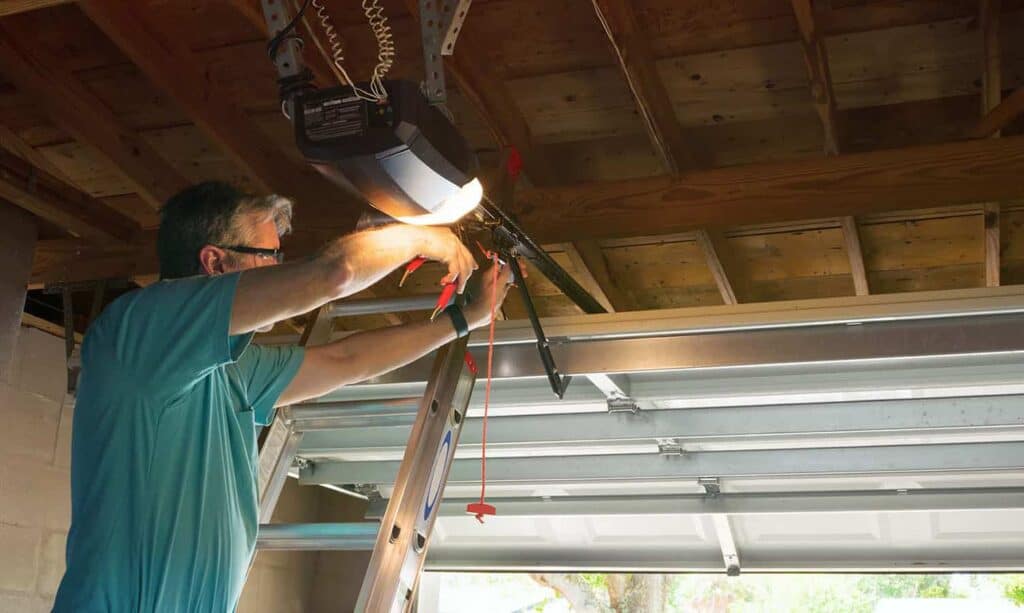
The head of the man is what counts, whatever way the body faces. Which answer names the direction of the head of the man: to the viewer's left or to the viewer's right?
to the viewer's right

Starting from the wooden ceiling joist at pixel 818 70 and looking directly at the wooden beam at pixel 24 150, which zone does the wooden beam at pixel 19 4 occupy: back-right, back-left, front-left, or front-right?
front-left

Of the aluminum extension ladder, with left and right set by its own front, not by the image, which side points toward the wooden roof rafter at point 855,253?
back

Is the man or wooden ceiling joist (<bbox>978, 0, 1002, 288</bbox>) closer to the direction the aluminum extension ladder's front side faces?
the man

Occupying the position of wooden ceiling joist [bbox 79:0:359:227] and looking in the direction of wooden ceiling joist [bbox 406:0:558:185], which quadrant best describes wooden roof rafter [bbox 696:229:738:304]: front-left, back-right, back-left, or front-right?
front-left

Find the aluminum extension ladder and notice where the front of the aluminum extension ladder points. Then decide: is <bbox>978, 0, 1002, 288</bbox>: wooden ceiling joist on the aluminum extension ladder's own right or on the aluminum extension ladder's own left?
on the aluminum extension ladder's own left

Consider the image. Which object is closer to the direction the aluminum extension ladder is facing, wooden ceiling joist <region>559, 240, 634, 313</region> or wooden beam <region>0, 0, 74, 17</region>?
the wooden beam
